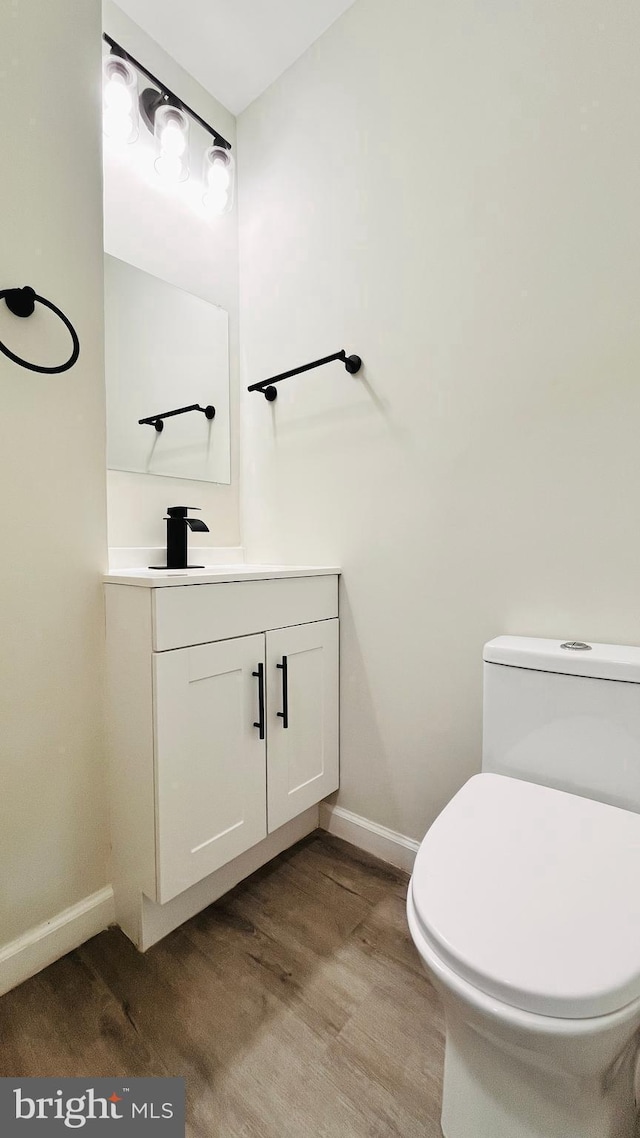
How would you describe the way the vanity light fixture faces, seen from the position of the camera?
facing the viewer and to the right of the viewer

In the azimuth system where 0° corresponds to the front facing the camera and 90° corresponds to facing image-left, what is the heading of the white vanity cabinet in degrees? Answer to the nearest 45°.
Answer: approximately 315°

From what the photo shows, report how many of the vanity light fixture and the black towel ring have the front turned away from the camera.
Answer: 0

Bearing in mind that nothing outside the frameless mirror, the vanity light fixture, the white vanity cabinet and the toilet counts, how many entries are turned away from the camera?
0

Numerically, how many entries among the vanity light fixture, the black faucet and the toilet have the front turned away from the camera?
0

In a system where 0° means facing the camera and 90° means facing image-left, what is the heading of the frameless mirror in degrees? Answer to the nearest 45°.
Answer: approximately 315°

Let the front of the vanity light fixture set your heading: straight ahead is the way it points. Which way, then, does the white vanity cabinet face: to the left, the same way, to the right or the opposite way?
the same way

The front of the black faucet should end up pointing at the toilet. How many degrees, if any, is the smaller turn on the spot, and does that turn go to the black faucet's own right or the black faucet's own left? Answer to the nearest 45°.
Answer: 0° — it already faces it

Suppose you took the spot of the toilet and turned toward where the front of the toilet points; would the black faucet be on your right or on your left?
on your right

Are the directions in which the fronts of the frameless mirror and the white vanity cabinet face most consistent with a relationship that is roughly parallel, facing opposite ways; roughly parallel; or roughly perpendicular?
roughly parallel

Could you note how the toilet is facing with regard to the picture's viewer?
facing the viewer and to the left of the viewer
